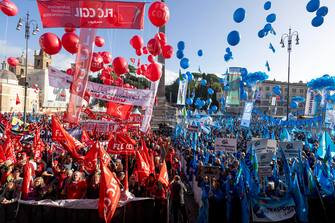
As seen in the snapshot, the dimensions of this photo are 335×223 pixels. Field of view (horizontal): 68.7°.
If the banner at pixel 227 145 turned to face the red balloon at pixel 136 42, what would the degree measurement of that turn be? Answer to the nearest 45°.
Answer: approximately 135° to its right

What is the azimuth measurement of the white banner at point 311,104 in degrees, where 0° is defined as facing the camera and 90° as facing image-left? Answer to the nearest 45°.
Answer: approximately 0°

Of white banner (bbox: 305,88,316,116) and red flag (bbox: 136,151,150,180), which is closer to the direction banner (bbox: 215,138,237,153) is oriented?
the red flag

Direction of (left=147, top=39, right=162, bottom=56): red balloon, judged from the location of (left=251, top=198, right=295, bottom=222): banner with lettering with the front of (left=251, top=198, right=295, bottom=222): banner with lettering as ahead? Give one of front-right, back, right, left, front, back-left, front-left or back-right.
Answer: back-right
